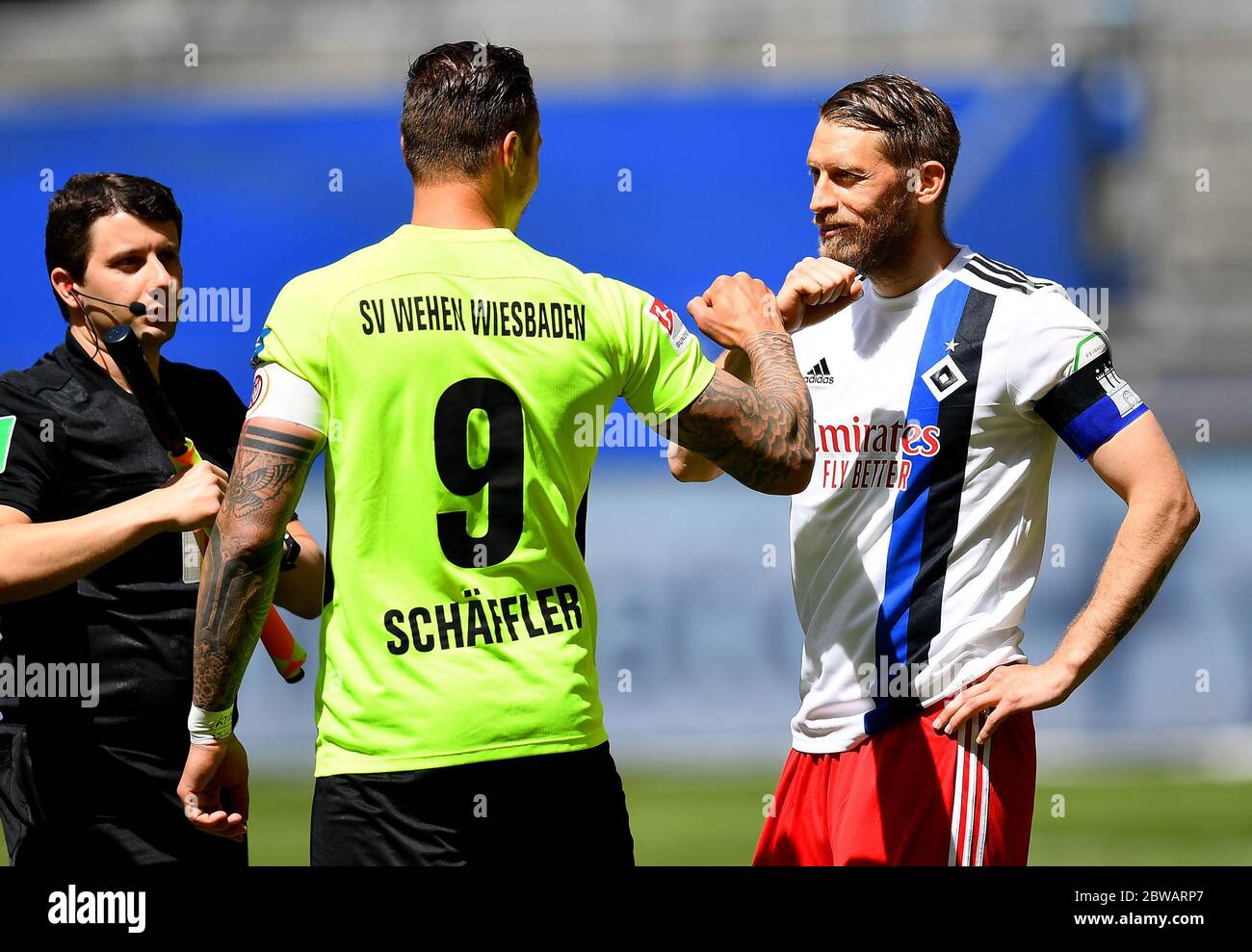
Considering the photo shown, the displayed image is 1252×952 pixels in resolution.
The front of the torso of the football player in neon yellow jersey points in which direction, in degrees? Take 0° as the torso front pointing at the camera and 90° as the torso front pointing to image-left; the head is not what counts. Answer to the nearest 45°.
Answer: approximately 180°

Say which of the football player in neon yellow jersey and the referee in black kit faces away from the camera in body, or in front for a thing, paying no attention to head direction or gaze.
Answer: the football player in neon yellow jersey

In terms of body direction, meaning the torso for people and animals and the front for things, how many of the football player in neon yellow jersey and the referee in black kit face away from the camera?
1

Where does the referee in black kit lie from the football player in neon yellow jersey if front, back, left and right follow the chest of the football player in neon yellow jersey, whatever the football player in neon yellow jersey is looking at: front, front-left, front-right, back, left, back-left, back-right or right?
front-left

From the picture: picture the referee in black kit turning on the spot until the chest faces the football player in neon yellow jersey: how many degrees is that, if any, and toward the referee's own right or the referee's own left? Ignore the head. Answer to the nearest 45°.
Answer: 0° — they already face them

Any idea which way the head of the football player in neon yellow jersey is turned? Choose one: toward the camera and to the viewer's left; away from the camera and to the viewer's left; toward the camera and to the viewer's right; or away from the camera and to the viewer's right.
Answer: away from the camera and to the viewer's right

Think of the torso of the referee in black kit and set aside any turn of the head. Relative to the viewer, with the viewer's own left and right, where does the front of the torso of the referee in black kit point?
facing the viewer and to the right of the viewer
